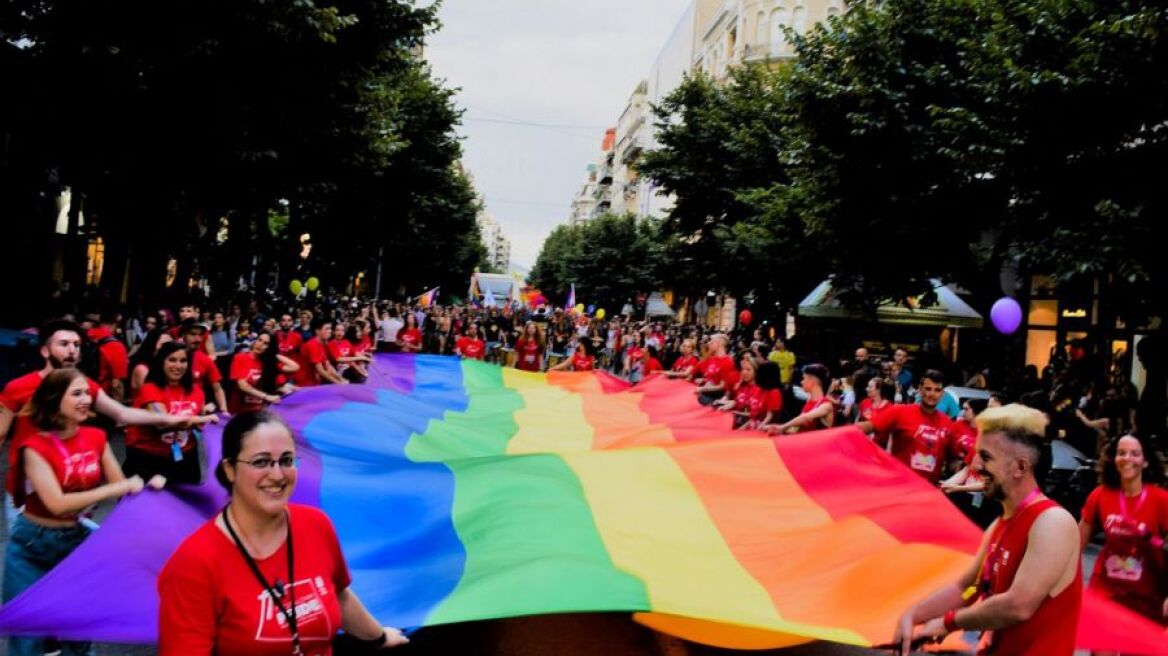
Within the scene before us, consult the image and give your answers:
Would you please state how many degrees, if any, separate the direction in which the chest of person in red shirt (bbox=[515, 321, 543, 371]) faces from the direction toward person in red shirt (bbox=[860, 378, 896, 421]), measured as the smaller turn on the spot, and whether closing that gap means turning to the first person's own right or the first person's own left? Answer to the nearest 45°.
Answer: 0° — they already face them

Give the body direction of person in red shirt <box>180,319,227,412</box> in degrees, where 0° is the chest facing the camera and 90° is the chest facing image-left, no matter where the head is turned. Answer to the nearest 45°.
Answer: approximately 315°

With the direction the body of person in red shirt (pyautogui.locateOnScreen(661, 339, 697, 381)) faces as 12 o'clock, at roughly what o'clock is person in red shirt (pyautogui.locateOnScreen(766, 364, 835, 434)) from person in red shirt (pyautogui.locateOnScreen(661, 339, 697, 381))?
person in red shirt (pyautogui.locateOnScreen(766, 364, 835, 434)) is roughly at 10 o'clock from person in red shirt (pyautogui.locateOnScreen(661, 339, 697, 381)).

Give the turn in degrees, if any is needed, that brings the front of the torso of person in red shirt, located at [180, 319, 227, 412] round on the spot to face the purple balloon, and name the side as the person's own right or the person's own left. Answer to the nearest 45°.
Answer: approximately 45° to the person's own left

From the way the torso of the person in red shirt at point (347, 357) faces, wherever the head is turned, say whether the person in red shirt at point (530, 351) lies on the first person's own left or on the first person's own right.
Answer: on the first person's own left

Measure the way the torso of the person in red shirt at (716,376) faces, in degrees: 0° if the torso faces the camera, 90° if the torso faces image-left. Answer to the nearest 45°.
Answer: approximately 45°
